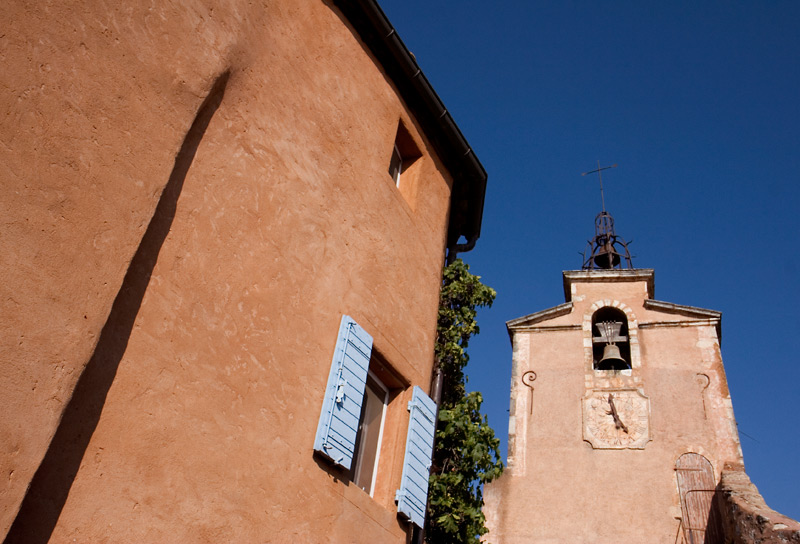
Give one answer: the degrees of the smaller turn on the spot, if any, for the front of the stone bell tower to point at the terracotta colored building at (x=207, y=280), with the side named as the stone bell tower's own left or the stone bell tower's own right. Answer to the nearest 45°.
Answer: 0° — it already faces it

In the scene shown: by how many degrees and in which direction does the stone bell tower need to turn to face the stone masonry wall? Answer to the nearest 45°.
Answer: approximately 45° to its left

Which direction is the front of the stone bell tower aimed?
toward the camera

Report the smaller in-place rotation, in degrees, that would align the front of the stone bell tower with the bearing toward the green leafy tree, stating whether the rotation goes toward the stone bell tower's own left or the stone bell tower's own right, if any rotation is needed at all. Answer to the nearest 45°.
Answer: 0° — it already faces it
